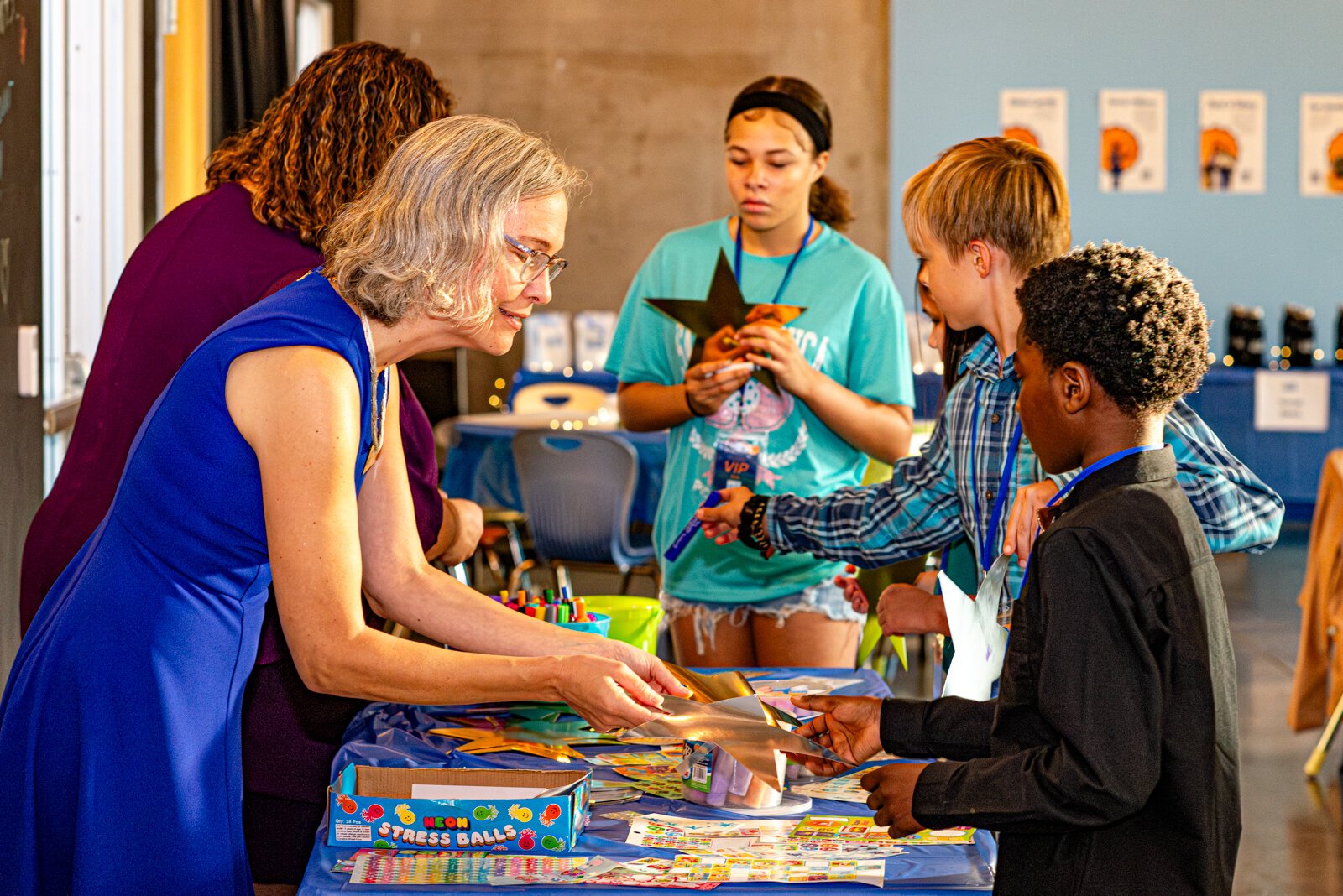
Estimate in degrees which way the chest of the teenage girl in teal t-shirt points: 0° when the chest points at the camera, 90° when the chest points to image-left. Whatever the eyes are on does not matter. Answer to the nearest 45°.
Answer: approximately 0°

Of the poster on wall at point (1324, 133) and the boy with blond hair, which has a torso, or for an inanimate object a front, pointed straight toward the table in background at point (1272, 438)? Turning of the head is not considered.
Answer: the poster on wall

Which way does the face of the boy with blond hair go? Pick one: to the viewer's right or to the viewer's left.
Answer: to the viewer's left

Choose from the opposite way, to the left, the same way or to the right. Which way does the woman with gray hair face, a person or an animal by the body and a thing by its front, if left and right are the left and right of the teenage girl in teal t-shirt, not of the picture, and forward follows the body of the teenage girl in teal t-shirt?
to the left

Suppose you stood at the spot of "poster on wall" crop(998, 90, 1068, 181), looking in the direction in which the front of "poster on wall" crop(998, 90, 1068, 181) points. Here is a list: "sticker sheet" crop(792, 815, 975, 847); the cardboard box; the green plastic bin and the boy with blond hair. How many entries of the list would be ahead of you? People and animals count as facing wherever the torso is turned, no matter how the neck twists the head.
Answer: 4

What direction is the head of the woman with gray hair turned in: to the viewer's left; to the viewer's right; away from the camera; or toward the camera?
to the viewer's right

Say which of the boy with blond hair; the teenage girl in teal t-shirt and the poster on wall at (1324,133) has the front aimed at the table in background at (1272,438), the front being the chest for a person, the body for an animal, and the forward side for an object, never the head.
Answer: the poster on wall

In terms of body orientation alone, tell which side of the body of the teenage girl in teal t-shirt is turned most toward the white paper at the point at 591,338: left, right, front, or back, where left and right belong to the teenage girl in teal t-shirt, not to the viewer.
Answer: back

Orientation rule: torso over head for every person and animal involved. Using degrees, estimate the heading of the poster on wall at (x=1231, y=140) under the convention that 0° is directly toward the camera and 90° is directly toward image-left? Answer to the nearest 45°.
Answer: approximately 0°

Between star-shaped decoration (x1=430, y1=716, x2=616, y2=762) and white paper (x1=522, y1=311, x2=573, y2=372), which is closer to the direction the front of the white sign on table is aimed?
the star-shaped decoration

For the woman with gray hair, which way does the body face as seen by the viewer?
to the viewer's right

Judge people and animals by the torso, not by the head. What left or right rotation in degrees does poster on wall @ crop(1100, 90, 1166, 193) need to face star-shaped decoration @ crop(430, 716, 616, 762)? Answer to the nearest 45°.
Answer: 0° — it already faces it
